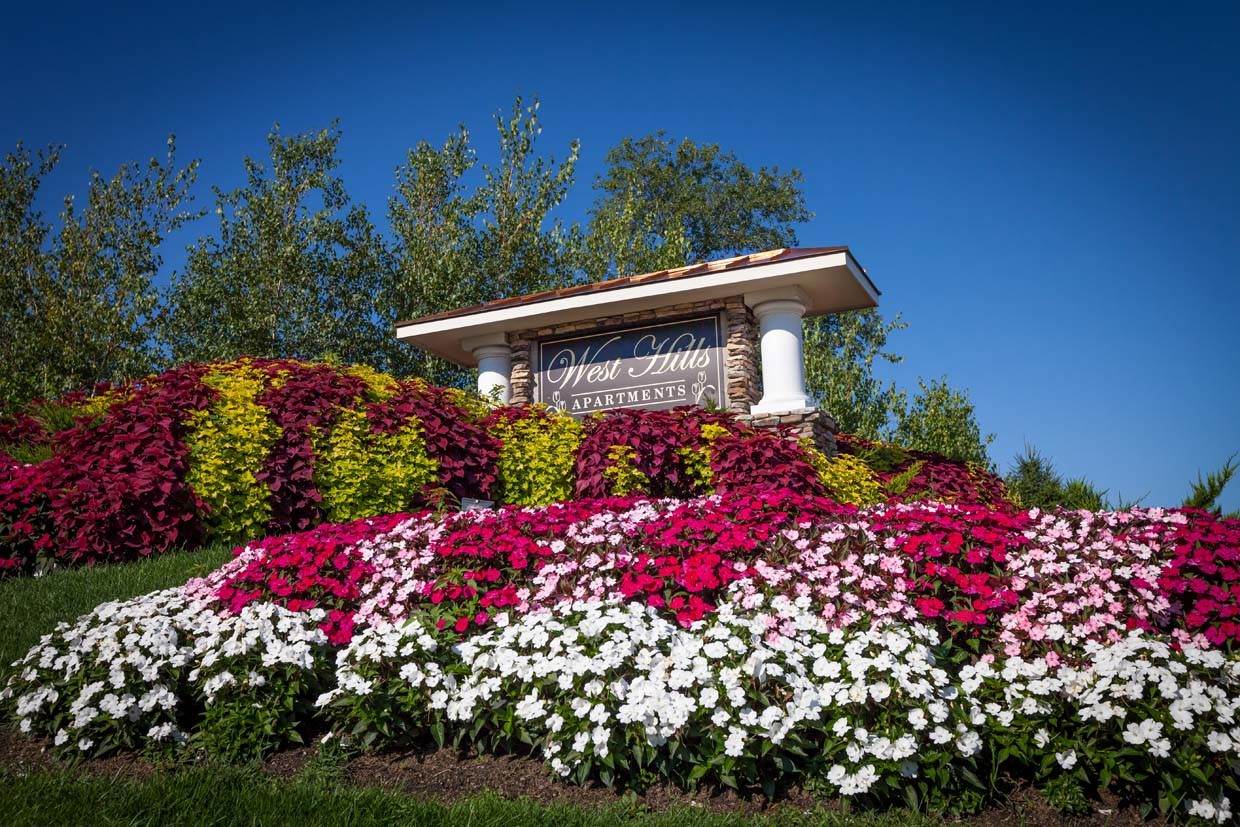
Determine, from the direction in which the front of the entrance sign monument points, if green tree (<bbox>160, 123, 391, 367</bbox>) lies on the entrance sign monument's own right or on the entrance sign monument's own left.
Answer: on the entrance sign monument's own right

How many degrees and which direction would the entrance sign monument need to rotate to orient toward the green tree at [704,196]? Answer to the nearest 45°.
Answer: approximately 135° to its right

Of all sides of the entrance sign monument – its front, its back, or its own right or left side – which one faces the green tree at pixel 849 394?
back

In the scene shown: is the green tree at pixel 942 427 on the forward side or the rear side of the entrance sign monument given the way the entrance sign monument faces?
on the rear side

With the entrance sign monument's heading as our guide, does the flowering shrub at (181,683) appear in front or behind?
in front

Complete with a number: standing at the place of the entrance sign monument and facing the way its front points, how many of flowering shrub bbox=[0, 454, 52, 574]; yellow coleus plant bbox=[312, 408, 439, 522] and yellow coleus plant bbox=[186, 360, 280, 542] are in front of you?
3

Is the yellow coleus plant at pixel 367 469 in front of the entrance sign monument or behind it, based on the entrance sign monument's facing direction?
in front

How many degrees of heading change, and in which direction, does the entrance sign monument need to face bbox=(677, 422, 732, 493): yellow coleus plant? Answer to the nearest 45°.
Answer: approximately 45° to its left

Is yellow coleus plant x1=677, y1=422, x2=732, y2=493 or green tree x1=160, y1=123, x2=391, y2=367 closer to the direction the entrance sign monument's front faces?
the yellow coleus plant

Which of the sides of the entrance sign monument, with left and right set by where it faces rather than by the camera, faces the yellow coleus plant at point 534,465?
front

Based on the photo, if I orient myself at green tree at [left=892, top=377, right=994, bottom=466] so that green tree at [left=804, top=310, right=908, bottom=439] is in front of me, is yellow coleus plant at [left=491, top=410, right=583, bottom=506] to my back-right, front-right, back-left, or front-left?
front-left

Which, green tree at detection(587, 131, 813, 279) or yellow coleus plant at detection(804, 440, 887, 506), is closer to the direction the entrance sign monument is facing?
the yellow coleus plant

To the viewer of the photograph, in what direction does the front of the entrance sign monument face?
facing the viewer and to the left of the viewer
